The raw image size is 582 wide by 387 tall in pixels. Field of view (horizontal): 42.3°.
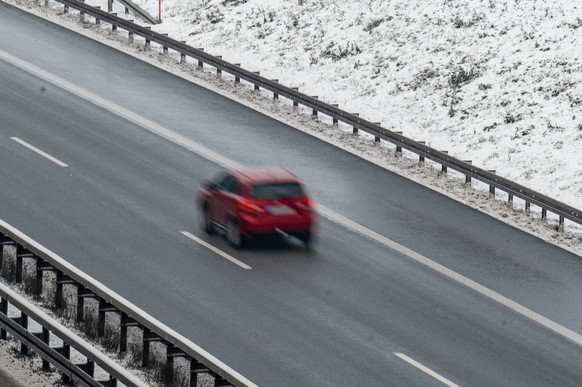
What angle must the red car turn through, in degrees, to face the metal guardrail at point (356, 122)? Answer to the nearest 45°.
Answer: approximately 45° to its right

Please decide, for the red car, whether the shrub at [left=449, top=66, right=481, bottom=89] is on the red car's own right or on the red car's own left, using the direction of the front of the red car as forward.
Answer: on the red car's own right

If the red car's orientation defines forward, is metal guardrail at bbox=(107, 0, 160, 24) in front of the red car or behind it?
in front

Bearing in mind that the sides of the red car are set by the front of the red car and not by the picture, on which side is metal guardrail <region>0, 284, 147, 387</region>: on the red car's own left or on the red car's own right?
on the red car's own left

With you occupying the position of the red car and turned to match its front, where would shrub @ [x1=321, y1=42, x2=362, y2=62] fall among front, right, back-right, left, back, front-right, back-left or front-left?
front-right

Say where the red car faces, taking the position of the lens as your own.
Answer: facing away from the viewer and to the left of the viewer
